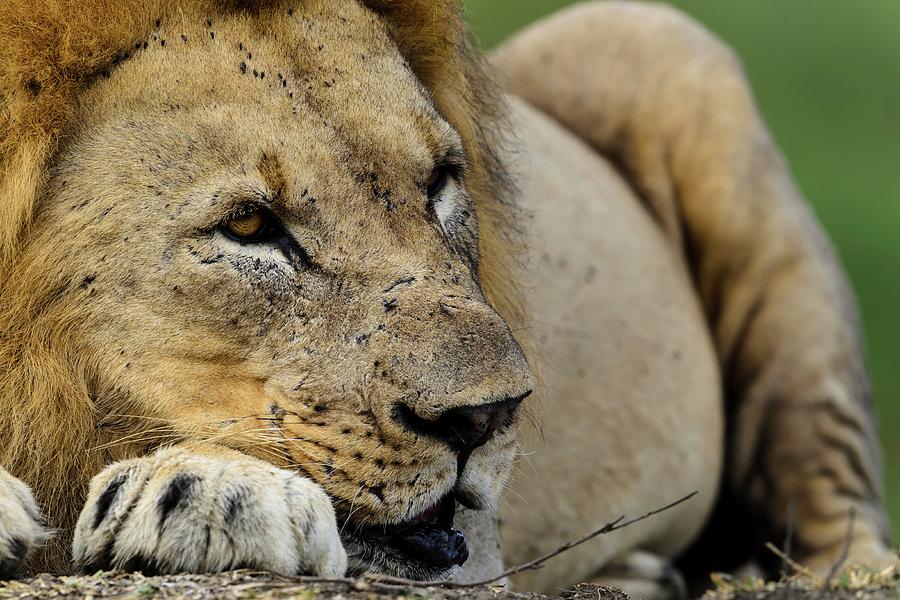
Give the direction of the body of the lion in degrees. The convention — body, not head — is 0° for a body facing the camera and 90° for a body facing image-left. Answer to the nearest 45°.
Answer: approximately 45°
